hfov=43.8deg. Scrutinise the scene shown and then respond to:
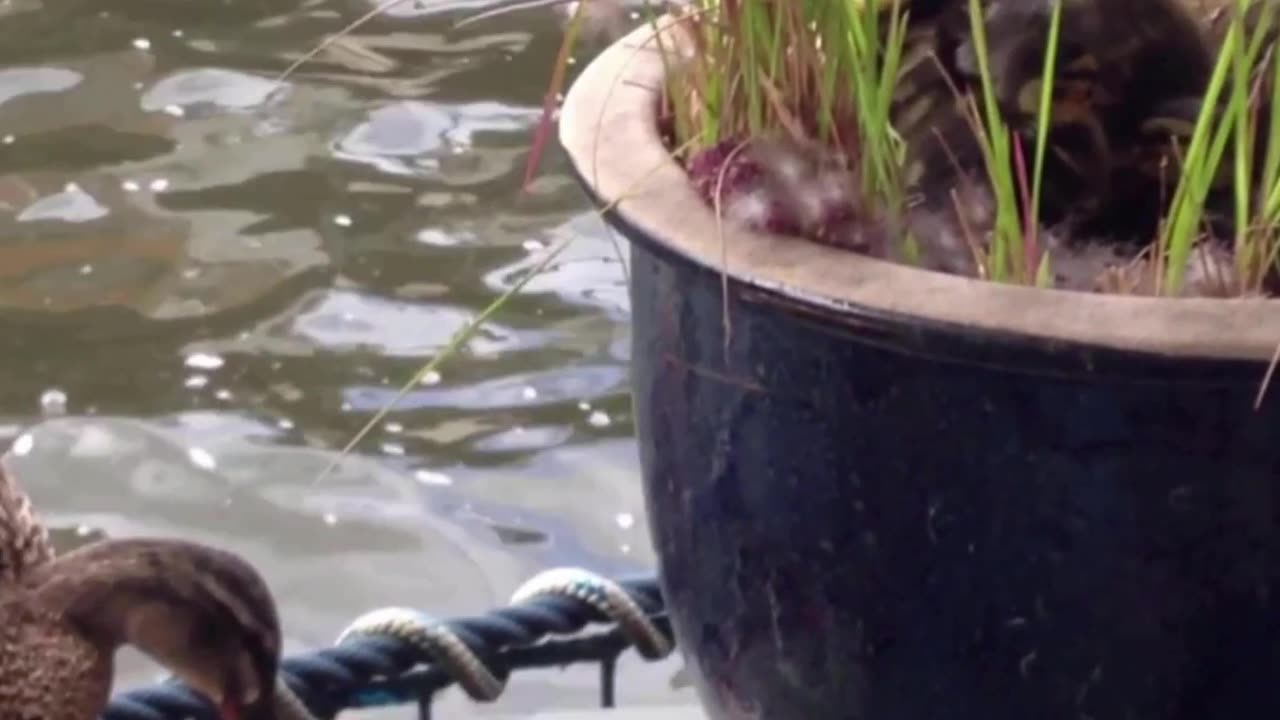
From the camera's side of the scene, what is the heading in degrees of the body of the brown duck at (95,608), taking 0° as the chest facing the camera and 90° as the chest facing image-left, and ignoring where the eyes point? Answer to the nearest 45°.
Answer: approximately 270°

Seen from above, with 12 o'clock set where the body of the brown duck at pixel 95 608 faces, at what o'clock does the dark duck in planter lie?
The dark duck in planter is roughly at 11 o'clock from the brown duck.

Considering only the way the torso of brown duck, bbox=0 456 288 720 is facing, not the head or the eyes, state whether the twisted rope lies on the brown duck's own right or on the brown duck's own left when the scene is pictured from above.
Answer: on the brown duck's own right
